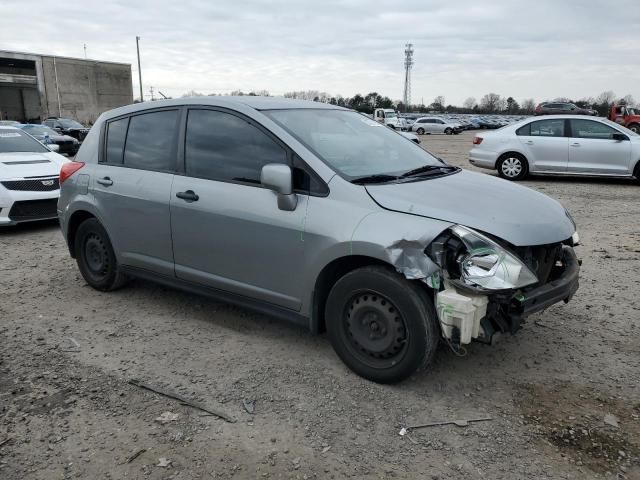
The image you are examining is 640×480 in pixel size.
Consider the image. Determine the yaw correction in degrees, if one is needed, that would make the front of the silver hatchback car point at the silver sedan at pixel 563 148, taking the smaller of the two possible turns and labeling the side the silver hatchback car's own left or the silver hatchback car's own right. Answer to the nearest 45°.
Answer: approximately 90° to the silver hatchback car's own left

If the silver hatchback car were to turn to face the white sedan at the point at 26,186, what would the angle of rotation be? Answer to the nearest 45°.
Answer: approximately 180°

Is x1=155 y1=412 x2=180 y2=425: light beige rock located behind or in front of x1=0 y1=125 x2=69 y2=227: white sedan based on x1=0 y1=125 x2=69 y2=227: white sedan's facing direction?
in front

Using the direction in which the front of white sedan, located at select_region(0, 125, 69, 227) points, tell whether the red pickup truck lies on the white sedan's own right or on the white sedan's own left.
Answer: on the white sedan's own left

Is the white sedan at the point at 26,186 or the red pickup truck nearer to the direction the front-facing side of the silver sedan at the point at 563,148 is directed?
the red pickup truck

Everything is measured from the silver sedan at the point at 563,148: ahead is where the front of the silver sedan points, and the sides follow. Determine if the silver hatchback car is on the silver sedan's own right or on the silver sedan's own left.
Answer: on the silver sedan's own right

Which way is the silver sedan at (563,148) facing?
to the viewer's right

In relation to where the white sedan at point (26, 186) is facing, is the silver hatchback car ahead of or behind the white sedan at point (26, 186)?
ahead

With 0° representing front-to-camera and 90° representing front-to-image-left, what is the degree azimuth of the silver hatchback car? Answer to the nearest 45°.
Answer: approximately 315°

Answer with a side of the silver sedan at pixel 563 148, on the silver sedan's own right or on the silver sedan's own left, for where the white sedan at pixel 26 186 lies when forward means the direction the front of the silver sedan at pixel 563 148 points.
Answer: on the silver sedan's own right
